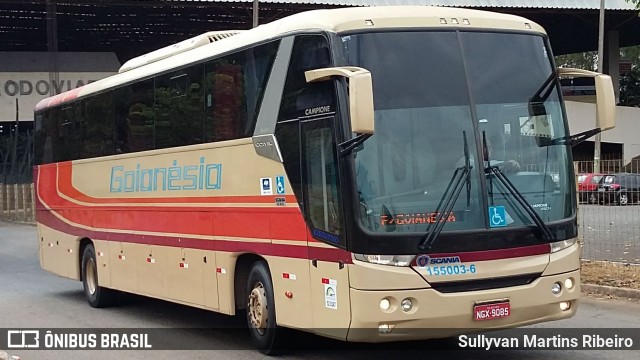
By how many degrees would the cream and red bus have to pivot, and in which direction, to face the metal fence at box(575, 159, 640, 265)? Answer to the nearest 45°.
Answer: approximately 90° to its left

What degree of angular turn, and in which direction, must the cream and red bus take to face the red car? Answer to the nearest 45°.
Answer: approximately 90° to its left

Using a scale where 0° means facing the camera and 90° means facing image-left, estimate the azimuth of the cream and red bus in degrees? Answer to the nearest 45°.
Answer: approximately 315°

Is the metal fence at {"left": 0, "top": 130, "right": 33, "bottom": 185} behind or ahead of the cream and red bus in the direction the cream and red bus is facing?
behind
